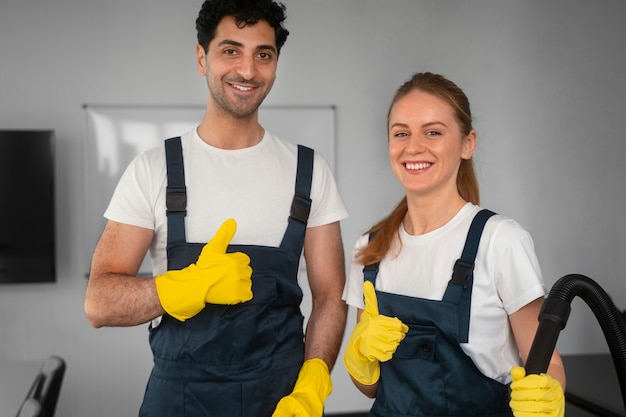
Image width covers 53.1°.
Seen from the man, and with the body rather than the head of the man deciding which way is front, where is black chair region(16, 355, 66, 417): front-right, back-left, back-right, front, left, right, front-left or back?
back-right

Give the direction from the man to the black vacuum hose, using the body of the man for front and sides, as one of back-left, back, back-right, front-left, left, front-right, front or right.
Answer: front-left

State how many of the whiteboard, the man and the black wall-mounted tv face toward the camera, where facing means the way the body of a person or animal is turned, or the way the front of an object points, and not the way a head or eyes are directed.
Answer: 3

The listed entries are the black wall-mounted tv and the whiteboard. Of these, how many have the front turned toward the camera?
2

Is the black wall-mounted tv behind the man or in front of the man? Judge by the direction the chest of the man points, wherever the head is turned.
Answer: behind

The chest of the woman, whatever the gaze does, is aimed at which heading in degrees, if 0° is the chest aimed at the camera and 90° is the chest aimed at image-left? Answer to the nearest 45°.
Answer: approximately 45°

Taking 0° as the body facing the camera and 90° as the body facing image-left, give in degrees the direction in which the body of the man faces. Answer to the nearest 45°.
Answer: approximately 0°

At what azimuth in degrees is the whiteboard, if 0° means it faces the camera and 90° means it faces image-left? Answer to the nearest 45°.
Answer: approximately 0°

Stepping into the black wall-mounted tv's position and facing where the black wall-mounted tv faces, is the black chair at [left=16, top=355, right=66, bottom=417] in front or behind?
in front
